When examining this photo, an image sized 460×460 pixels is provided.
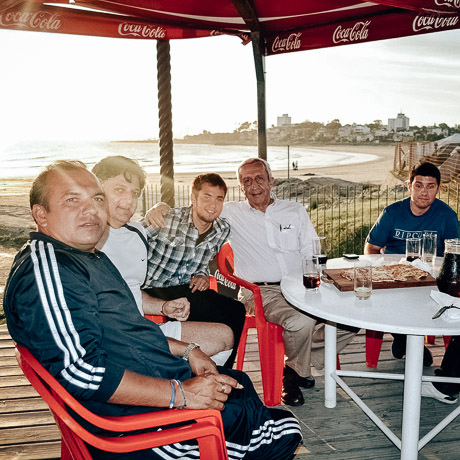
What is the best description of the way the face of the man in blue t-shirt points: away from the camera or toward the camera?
toward the camera

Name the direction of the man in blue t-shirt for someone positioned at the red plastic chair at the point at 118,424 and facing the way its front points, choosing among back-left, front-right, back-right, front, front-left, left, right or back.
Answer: front-left

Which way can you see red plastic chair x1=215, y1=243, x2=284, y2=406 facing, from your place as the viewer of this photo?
facing the viewer and to the right of the viewer

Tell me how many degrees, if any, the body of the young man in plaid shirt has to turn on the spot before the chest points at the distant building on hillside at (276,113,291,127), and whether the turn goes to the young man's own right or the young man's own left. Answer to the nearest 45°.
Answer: approximately 135° to the young man's own left

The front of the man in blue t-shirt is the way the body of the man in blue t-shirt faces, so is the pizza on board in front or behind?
in front

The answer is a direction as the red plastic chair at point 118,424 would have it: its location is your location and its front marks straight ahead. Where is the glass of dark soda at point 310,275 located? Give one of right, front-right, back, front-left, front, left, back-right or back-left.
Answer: front-left

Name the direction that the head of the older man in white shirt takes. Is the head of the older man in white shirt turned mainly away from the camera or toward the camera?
toward the camera

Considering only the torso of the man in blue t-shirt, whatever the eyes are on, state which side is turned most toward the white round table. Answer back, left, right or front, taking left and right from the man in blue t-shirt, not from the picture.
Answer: front

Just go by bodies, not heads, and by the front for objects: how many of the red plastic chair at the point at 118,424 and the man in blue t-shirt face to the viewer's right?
1

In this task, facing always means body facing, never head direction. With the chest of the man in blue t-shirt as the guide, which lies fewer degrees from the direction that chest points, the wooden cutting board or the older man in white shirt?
the wooden cutting board

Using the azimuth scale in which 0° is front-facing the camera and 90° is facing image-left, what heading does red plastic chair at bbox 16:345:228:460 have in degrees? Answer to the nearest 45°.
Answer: approximately 270°

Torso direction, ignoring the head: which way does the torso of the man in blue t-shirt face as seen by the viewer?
toward the camera
